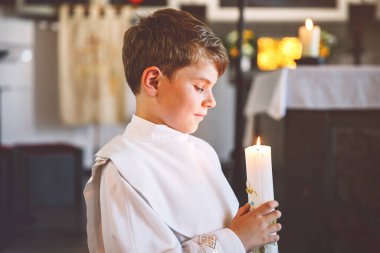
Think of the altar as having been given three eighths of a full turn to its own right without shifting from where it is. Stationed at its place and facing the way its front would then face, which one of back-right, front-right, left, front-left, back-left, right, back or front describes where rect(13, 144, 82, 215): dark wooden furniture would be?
front

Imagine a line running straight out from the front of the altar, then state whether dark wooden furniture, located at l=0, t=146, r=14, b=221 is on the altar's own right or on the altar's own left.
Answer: on the altar's own right

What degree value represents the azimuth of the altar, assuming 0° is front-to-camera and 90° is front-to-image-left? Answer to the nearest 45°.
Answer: approximately 0°
